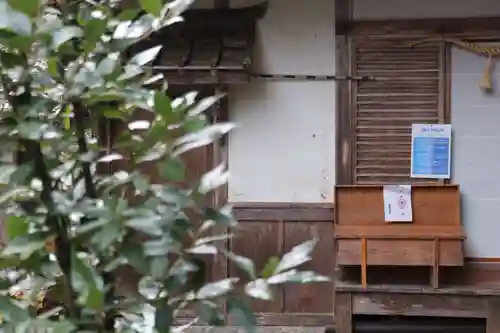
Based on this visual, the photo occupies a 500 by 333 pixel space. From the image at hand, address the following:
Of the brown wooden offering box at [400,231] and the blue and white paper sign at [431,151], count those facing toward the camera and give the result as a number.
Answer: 2

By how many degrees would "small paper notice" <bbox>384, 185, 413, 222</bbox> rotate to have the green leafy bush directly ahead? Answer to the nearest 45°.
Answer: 0° — it already faces it

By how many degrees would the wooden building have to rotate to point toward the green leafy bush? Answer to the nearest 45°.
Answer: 0° — it already faces it

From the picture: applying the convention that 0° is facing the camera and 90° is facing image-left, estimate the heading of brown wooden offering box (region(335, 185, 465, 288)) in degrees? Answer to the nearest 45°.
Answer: approximately 0°
